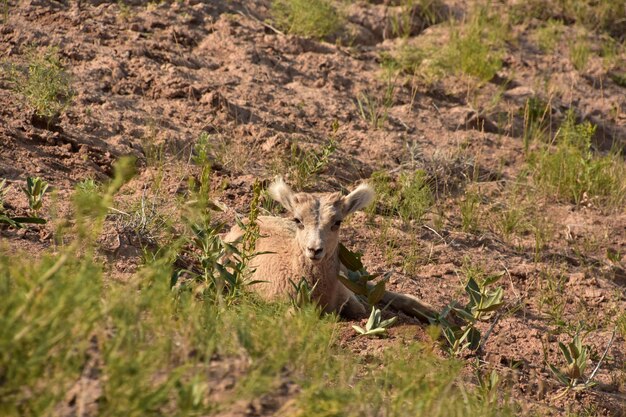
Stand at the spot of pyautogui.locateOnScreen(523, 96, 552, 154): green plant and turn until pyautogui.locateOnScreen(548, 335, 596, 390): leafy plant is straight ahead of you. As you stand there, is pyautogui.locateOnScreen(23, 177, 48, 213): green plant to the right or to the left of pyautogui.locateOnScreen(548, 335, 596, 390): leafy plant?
right

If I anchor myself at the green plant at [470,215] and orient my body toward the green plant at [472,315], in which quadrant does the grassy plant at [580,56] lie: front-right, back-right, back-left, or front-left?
back-left

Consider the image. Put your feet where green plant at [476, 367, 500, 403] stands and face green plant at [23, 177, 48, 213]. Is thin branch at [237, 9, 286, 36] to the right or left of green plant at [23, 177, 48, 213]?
right

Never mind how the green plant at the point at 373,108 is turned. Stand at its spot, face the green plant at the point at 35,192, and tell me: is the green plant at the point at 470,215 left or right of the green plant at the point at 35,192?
left

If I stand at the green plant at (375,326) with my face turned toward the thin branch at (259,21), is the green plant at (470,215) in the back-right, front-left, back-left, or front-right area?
front-right

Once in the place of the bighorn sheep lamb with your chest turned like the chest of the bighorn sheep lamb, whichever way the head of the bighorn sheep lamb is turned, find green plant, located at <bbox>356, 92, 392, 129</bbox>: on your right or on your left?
on your left

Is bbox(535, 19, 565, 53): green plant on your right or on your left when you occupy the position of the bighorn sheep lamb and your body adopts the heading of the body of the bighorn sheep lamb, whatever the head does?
on your left

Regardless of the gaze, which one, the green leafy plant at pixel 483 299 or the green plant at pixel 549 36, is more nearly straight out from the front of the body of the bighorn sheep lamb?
the green leafy plant

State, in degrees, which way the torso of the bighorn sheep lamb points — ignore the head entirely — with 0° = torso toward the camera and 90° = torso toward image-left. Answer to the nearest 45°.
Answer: approximately 315°

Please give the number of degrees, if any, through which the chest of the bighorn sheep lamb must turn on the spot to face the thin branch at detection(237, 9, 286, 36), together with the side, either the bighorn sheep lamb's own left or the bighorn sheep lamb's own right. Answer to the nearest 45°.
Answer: approximately 135° to the bighorn sheep lamb's own left

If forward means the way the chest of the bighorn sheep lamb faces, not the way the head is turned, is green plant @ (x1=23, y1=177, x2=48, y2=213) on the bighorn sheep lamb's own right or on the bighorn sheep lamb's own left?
on the bighorn sheep lamb's own right

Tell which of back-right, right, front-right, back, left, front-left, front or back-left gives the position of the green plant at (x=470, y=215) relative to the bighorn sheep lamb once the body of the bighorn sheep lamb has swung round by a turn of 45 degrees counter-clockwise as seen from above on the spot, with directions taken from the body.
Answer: front-left

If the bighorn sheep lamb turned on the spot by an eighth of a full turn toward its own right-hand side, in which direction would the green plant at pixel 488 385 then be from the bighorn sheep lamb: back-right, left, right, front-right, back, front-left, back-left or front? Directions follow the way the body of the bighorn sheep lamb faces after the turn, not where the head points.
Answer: front-left
